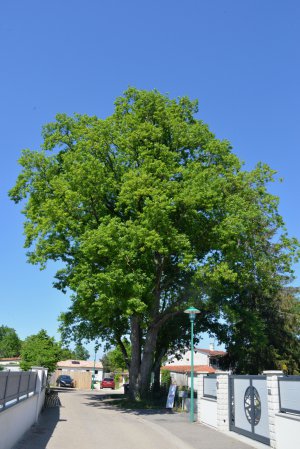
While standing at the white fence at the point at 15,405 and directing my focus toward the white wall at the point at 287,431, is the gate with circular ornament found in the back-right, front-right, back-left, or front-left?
front-left

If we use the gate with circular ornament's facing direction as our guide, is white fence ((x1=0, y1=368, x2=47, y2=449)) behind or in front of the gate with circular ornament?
in front

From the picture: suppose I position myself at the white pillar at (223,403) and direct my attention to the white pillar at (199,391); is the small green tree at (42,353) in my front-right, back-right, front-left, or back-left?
front-left

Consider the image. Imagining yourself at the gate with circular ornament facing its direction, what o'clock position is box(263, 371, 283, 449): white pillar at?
The white pillar is roughly at 10 o'clock from the gate with circular ornament.

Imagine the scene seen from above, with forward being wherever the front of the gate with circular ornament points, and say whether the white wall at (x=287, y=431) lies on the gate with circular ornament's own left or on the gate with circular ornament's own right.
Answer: on the gate with circular ornament's own left

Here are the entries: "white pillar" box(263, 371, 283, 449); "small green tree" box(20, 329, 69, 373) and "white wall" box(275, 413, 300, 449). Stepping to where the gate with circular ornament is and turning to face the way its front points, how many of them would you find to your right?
1

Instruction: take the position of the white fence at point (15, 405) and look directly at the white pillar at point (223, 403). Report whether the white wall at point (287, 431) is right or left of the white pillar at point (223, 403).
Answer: right

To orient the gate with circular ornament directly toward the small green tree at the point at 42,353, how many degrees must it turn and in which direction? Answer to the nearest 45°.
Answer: approximately 90° to its right

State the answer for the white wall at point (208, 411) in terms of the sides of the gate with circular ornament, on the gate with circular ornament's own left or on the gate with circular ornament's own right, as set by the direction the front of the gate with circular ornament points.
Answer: on the gate with circular ornament's own right

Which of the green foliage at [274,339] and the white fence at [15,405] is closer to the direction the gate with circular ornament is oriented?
the white fence
